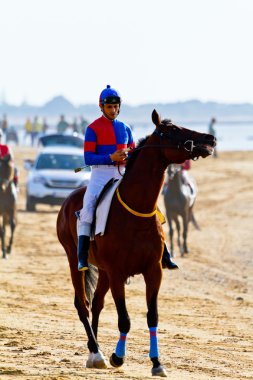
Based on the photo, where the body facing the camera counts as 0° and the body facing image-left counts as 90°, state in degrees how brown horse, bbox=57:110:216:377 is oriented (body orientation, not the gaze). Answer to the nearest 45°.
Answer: approximately 315°

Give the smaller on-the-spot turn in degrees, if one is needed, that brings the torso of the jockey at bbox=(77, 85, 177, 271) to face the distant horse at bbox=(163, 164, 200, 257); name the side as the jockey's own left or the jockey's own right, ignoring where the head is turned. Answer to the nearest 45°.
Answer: approximately 135° to the jockey's own left

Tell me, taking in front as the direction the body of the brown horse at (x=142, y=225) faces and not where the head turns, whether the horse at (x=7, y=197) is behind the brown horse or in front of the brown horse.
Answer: behind

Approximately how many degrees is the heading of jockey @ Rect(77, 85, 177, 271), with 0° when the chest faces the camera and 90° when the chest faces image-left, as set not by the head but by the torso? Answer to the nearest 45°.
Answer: approximately 315°

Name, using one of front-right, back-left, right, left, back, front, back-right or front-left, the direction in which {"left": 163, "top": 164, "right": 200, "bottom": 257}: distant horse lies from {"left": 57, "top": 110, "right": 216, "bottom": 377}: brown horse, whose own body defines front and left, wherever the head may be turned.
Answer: back-left
